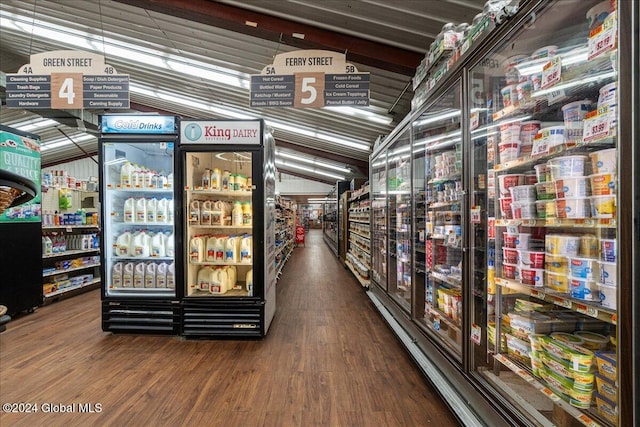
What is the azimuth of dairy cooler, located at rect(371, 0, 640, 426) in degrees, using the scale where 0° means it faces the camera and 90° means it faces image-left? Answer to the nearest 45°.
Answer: approximately 45°

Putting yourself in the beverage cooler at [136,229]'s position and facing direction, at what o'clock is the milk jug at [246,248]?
The milk jug is roughly at 10 o'clock from the beverage cooler.

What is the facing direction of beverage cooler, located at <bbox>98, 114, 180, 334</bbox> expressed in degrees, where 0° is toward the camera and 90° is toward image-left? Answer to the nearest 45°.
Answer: approximately 0°

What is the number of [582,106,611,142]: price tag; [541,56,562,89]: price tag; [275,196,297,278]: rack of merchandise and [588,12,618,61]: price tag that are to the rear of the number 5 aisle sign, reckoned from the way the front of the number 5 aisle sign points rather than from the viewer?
1

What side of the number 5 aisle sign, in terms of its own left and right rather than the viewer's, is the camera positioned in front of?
front

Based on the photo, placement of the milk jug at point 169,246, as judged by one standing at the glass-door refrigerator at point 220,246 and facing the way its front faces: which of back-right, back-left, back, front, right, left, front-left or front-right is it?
back-right

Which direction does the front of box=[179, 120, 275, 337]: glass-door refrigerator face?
toward the camera

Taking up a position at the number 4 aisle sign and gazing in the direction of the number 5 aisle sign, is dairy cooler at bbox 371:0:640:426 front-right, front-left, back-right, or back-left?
front-right

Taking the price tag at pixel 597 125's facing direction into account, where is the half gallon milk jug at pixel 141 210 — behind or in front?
in front

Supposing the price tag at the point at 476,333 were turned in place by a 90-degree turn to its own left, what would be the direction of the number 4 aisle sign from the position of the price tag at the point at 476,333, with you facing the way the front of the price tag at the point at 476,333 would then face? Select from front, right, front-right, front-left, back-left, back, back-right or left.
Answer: back-right

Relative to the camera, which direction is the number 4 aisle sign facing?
toward the camera

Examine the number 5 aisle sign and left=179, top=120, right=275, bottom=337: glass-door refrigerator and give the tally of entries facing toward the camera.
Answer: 2

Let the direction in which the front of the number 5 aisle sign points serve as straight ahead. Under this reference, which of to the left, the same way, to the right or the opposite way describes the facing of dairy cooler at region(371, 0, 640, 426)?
to the right

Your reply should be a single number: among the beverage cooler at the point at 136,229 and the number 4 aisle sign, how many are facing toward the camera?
2

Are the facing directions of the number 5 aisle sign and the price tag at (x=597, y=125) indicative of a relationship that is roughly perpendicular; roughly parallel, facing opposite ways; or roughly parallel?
roughly perpendicular

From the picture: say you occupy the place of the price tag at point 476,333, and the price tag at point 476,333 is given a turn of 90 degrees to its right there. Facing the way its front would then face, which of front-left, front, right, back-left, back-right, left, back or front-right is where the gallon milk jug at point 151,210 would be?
front-left

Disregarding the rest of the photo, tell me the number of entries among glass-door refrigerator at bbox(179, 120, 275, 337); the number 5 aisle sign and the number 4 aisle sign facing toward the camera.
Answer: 3

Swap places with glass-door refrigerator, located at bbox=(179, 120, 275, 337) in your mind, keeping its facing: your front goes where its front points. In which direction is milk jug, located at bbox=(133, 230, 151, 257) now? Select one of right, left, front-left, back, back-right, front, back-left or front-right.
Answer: back-right

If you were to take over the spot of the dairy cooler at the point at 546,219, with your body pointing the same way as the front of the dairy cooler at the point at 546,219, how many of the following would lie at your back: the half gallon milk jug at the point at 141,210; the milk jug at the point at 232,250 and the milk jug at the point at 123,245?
0

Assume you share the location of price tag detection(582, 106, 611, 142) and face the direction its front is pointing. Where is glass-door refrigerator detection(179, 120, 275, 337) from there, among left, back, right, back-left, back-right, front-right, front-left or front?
front-right
